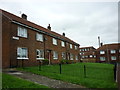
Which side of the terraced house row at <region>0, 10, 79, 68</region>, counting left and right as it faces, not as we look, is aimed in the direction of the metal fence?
front

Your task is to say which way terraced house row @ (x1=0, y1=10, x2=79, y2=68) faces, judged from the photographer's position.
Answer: facing the viewer and to the right of the viewer
